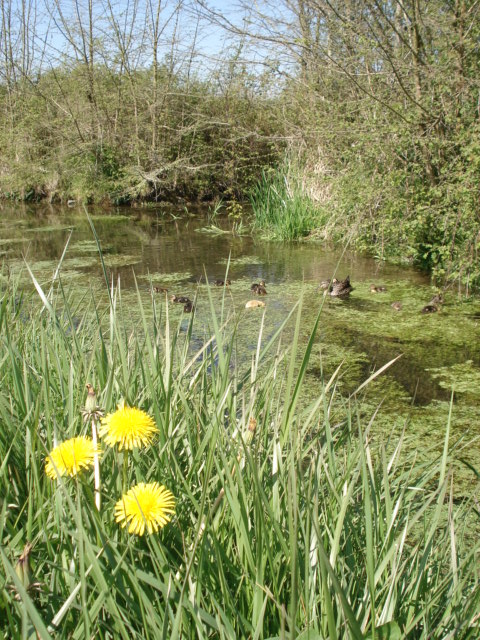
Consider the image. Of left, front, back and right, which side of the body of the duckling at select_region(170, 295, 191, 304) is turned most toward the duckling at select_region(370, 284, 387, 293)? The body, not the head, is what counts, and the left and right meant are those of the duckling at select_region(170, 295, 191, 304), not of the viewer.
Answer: back

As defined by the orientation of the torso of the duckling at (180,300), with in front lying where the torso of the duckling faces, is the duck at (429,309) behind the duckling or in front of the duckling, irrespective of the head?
behind

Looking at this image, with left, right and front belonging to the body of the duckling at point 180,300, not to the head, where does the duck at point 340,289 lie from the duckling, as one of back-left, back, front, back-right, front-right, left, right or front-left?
back

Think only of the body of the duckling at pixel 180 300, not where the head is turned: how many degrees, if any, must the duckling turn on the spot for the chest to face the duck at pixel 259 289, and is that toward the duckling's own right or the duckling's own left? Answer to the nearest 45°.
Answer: approximately 135° to the duckling's own right

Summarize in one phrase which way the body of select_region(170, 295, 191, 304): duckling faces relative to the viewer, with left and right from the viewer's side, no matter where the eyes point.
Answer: facing to the left of the viewer
